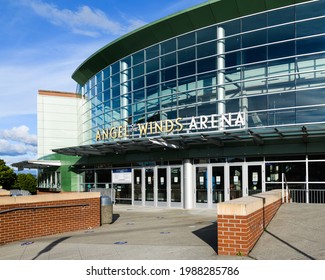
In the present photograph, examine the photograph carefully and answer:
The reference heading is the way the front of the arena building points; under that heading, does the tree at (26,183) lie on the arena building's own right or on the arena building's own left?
on the arena building's own right

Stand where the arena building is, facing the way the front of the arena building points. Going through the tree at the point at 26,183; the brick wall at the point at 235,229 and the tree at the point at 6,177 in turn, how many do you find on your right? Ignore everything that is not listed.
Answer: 2

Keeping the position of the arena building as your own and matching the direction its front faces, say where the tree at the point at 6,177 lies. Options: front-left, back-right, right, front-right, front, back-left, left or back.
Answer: right

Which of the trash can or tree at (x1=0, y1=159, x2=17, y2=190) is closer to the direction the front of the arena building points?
the trash can

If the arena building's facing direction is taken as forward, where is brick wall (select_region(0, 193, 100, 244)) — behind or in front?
in front

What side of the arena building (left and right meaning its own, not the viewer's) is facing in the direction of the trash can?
front

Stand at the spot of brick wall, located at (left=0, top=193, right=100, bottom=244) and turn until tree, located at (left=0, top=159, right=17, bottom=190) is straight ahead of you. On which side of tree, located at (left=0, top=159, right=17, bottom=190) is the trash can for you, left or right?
right

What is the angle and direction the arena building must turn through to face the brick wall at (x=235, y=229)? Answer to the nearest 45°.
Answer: approximately 45° to its left

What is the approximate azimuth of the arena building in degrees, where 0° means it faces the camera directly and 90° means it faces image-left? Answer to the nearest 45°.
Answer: approximately 45°
